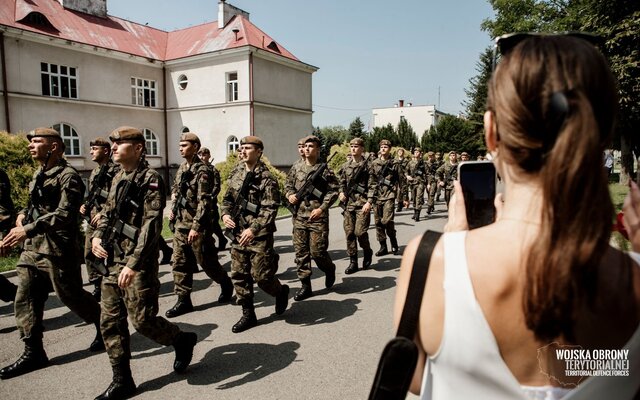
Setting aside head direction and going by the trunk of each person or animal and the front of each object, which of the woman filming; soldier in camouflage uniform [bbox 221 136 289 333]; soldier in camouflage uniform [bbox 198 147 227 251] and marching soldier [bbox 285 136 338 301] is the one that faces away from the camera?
the woman filming

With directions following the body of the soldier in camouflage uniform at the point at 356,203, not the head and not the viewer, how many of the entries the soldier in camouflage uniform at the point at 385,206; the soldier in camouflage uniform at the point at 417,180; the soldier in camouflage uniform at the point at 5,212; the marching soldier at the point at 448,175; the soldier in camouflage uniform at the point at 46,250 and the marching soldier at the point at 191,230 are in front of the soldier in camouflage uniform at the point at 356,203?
3

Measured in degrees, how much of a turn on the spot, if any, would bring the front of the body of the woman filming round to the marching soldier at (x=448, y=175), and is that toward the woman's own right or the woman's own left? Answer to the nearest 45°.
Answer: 0° — they already face them

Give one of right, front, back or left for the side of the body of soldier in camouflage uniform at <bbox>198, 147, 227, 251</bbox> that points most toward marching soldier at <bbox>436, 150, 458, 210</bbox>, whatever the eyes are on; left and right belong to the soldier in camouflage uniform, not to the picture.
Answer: back

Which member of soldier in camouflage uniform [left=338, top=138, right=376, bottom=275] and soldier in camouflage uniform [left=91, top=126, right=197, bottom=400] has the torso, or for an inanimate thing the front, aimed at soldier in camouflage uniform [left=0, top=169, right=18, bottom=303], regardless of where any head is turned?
soldier in camouflage uniform [left=338, top=138, right=376, bottom=275]

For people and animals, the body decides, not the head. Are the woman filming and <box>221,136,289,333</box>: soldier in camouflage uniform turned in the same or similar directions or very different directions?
very different directions

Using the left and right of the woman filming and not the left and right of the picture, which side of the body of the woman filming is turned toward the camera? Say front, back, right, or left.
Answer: back

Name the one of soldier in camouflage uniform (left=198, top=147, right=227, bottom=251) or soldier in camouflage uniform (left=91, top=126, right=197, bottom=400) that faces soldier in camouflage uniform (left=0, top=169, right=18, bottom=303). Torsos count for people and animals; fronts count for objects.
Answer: soldier in camouflage uniform (left=198, top=147, right=227, bottom=251)

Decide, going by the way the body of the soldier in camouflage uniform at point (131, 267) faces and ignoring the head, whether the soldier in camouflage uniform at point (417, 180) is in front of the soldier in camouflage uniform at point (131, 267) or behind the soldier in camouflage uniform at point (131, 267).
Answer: behind

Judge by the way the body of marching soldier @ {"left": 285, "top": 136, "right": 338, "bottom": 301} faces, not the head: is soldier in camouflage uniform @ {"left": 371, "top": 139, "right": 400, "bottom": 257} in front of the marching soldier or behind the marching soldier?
behind

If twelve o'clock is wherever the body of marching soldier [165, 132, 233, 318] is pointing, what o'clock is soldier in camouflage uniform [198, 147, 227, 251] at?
The soldier in camouflage uniform is roughly at 5 o'clock from the marching soldier.

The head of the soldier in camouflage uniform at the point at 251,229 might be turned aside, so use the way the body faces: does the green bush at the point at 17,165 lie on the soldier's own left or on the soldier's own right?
on the soldier's own right

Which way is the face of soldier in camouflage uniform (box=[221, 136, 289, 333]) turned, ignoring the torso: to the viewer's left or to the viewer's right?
to the viewer's left

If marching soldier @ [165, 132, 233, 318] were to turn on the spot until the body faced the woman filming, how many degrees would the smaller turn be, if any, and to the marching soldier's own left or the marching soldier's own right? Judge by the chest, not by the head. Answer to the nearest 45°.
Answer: approximately 45° to the marching soldier's own left

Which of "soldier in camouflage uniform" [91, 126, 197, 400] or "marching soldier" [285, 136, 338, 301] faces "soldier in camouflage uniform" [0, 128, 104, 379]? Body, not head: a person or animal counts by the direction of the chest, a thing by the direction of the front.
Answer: the marching soldier

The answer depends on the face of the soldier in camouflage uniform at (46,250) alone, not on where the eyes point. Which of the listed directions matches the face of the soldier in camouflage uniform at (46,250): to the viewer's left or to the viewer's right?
to the viewer's left

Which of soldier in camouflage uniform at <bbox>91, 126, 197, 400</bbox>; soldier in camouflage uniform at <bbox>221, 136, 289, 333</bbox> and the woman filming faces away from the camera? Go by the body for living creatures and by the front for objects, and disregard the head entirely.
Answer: the woman filming

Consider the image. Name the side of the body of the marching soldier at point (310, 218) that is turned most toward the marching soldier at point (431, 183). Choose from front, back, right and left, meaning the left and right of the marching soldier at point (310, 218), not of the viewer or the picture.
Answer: back

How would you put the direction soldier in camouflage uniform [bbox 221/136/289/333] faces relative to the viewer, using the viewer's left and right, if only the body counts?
facing the viewer and to the left of the viewer
